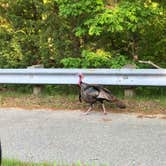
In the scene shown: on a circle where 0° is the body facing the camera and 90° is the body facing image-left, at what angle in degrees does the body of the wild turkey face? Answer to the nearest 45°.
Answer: approximately 90°

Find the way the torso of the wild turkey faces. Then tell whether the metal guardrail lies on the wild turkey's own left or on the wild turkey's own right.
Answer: on the wild turkey's own right
